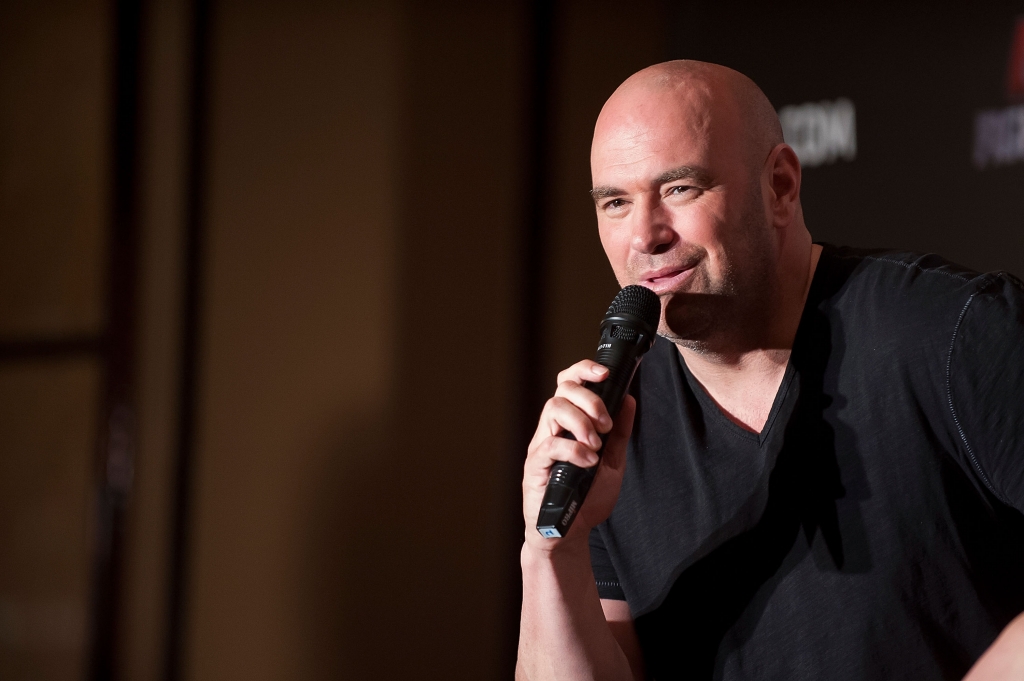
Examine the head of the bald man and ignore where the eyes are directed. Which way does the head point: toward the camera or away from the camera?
toward the camera

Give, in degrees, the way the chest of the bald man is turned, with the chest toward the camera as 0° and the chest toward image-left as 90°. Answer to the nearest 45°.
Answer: approximately 45°
